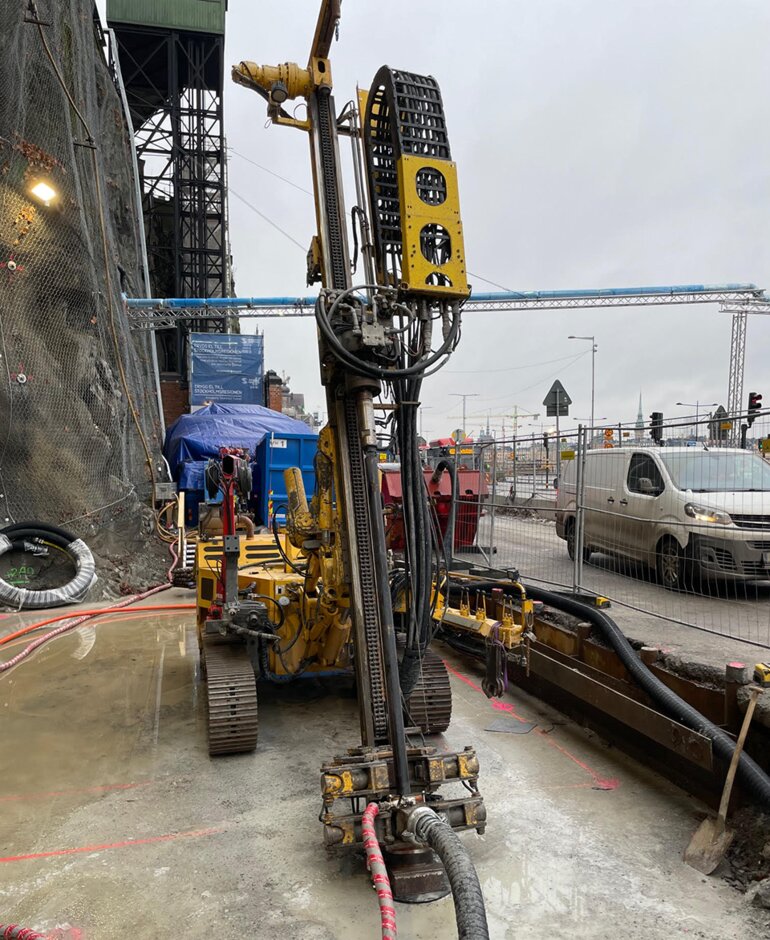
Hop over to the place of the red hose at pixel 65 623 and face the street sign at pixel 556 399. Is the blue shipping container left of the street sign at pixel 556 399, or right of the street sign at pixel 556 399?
left

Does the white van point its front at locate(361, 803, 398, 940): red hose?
no

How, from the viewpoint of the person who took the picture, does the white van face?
facing the viewer and to the right of the viewer

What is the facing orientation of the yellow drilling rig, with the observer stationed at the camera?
facing the viewer

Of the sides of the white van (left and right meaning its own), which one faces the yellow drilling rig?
right

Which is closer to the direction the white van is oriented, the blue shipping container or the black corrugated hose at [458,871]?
the black corrugated hose

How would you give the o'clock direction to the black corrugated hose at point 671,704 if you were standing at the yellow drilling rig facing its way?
The black corrugated hose is roughly at 9 o'clock from the yellow drilling rig.

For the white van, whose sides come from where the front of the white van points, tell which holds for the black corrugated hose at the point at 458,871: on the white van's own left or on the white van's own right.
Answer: on the white van's own right

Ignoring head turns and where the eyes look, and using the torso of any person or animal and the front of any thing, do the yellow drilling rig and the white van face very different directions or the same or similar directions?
same or similar directions

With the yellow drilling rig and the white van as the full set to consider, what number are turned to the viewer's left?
0

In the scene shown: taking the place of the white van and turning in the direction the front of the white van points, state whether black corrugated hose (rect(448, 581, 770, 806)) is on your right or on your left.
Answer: on your right

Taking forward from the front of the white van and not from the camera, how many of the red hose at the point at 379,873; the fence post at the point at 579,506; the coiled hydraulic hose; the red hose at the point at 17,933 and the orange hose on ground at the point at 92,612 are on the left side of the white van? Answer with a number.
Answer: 0
